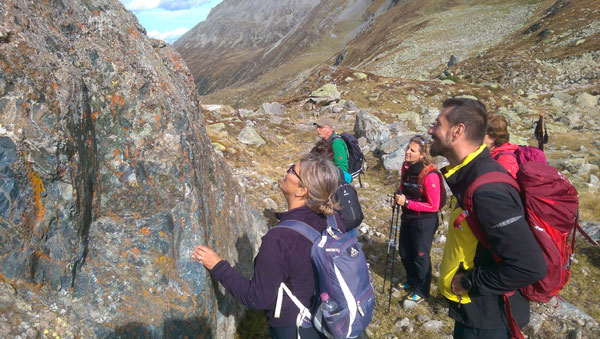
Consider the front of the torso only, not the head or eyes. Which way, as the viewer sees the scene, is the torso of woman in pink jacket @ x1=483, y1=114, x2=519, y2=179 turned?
to the viewer's left

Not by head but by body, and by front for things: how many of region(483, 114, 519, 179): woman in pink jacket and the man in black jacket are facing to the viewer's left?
2

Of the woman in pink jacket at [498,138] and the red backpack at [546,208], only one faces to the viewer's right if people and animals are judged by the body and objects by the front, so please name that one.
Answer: the red backpack

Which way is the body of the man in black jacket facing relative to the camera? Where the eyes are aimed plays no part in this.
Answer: to the viewer's left

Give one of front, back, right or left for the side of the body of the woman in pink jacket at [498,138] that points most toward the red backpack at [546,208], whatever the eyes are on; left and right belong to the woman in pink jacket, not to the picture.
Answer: left

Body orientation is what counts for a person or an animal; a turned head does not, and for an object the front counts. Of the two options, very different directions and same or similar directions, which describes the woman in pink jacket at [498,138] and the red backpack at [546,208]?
very different directions

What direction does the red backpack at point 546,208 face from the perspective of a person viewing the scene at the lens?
facing to the right of the viewer

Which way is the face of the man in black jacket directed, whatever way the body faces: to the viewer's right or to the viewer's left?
to the viewer's left

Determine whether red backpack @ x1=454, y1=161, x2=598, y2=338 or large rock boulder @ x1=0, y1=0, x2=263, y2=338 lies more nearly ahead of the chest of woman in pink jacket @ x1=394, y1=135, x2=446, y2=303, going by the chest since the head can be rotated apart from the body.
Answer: the large rock boulder
